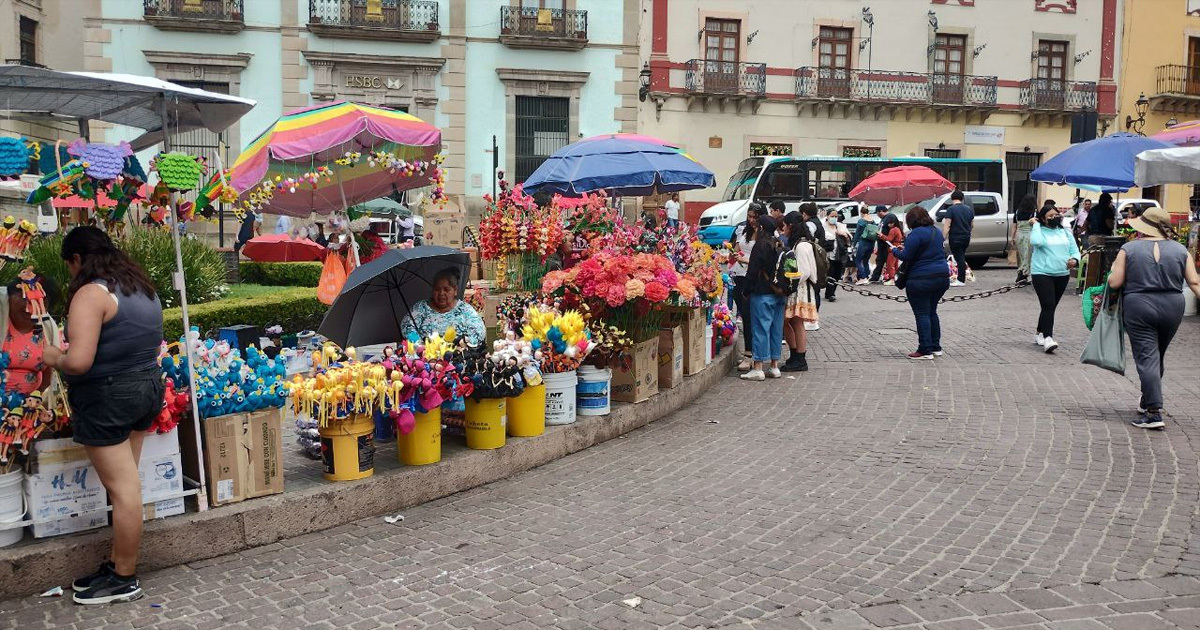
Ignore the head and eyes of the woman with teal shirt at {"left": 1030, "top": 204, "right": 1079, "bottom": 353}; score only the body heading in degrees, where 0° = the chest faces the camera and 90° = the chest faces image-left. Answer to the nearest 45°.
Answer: approximately 0°

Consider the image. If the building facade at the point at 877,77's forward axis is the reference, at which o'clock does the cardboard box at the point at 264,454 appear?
The cardboard box is roughly at 12 o'clock from the building facade.

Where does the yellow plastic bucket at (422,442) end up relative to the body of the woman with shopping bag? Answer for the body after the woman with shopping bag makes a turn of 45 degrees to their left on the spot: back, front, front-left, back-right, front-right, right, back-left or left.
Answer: left

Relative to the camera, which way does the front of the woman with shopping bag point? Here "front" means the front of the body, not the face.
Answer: away from the camera

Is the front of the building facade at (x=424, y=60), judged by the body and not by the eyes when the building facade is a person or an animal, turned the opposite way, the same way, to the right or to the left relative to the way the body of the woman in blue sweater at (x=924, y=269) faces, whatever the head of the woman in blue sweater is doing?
the opposite way

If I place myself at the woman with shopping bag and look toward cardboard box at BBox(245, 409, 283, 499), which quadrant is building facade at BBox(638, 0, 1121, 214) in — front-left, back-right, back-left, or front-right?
back-right

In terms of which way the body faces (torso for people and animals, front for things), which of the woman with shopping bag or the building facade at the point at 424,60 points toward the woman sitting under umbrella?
the building facade

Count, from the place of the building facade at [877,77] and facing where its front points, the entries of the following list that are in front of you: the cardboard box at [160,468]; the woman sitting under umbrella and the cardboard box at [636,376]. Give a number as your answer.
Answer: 3

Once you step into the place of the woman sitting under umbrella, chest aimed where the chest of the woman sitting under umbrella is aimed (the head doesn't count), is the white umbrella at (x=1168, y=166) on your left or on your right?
on your left

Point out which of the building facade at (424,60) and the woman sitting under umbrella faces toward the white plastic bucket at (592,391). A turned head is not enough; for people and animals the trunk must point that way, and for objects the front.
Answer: the building facade

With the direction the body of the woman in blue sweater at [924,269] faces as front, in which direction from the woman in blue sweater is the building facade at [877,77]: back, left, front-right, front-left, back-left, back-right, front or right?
front-right

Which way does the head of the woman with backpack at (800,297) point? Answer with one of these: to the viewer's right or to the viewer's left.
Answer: to the viewer's left

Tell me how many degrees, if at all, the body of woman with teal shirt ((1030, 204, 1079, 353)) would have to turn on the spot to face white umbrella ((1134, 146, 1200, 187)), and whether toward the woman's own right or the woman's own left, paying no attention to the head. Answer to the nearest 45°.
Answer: approximately 135° to the woman's own left
